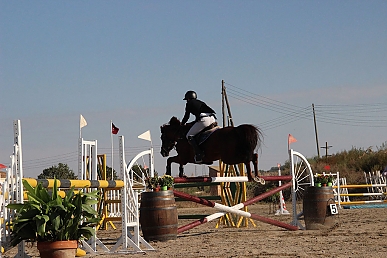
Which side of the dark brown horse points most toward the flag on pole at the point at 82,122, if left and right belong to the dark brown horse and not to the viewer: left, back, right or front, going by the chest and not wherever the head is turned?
front

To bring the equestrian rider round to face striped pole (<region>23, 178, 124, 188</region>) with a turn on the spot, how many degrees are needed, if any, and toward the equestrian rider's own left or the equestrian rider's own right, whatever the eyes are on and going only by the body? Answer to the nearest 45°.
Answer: approximately 45° to the equestrian rider's own left

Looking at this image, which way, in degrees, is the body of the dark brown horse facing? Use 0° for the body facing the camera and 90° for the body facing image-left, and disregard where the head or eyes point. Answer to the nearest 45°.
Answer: approximately 90°

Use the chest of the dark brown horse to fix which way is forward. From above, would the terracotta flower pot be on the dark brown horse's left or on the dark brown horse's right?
on the dark brown horse's left

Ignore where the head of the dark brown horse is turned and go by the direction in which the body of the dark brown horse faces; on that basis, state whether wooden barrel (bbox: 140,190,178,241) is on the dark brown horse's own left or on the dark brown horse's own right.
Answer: on the dark brown horse's own left

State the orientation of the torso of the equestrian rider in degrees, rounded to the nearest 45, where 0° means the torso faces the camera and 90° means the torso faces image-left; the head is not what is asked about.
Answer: approximately 90°
